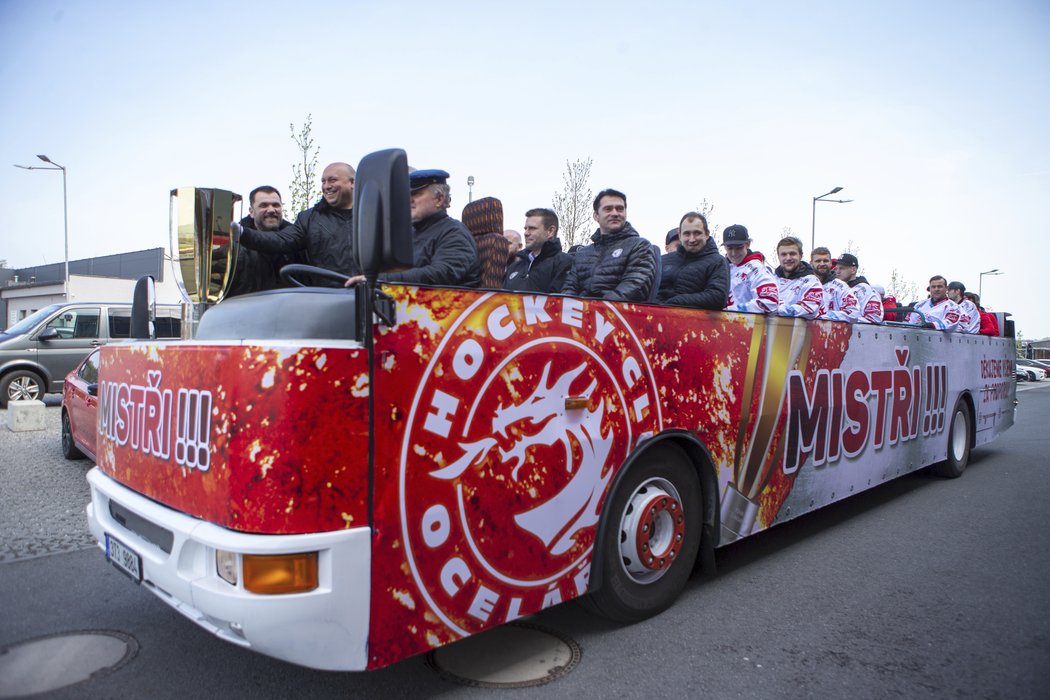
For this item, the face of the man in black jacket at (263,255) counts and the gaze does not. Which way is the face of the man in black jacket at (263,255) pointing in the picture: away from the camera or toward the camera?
toward the camera

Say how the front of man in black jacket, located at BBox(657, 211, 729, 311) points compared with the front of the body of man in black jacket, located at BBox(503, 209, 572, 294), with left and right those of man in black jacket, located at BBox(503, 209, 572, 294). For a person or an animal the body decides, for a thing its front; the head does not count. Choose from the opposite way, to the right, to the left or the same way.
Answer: the same way

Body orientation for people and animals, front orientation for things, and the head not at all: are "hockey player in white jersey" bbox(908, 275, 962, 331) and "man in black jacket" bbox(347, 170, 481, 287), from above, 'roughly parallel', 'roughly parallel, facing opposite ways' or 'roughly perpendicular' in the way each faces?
roughly parallel

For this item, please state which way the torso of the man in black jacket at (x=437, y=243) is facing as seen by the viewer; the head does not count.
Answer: to the viewer's left

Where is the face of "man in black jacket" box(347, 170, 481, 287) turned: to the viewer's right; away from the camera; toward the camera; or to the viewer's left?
to the viewer's left

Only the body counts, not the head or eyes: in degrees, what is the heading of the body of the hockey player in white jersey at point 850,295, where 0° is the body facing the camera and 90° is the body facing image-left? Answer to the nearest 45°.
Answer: approximately 45°

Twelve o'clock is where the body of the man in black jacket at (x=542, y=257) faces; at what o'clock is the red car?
The red car is roughly at 2 o'clock from the man in black jacket.

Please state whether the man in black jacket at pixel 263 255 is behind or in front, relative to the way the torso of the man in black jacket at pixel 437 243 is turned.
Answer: in front

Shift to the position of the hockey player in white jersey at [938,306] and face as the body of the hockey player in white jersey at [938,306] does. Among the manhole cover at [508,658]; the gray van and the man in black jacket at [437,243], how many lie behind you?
0

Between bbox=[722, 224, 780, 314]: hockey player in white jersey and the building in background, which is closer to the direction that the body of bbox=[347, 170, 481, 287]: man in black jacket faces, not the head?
the building in background

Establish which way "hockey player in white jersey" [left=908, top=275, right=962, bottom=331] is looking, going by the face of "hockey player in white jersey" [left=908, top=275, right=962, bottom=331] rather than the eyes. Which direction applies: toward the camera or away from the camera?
toward the camera

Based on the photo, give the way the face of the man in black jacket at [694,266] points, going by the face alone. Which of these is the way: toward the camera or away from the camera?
toward the camera

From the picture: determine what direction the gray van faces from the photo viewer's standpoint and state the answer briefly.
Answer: facing to the left of the viewer

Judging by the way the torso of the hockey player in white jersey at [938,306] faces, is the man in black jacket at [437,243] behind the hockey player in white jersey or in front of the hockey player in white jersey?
in front

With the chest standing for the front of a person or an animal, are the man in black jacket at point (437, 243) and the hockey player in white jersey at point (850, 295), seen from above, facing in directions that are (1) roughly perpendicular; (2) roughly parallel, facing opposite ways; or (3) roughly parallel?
roughly parallel

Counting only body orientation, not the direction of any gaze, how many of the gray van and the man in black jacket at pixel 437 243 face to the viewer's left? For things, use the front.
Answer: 2

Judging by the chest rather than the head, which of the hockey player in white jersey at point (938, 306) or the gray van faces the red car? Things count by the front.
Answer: the hockey player in white jersey
